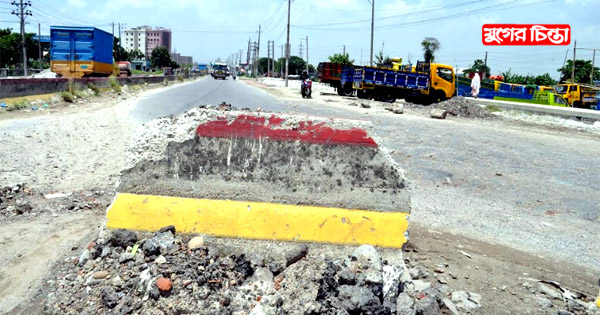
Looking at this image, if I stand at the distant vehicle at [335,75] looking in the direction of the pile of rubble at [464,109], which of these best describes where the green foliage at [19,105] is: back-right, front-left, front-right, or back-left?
front-right

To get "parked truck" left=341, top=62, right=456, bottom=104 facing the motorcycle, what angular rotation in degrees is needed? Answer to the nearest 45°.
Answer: approximately 180°

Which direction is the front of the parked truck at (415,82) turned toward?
to the viewer's right

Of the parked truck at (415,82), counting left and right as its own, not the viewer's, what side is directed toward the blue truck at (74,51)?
back

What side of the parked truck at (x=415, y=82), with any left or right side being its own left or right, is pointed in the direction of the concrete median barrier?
right

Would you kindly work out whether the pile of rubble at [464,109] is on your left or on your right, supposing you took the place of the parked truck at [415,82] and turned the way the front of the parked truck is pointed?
on your right

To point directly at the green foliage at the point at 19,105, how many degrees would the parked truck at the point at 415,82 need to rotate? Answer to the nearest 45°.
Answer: approximately 135° to its right

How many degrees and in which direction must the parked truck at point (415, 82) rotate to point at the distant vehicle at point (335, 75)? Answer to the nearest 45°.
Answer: approximately 135° to its left

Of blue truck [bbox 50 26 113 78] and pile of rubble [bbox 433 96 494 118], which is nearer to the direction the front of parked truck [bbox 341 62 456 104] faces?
the pile of rubble

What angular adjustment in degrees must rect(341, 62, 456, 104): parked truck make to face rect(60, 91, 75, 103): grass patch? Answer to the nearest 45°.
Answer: approximately 135° to its right

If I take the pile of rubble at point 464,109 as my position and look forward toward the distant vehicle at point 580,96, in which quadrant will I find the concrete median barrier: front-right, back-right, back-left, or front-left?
back-right

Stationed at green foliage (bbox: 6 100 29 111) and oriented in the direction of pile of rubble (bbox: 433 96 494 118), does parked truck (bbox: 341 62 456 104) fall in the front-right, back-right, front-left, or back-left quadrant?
front-left

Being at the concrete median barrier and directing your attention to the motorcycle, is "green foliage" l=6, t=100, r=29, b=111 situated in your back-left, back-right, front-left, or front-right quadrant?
front-left
